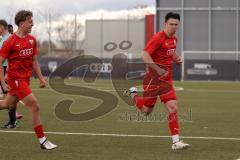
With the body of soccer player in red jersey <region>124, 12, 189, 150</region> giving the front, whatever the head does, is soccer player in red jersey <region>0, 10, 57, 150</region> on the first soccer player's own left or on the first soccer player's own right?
on the first soccer player's own right

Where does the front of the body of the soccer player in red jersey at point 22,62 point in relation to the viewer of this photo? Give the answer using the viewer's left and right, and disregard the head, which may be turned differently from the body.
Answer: facing the viewer and to the right of the viewer

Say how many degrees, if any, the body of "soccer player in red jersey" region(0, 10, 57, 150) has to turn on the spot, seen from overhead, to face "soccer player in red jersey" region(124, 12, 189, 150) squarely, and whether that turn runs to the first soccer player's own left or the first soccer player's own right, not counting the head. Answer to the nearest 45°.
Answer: approximately 45° to the first soccer player's own left
